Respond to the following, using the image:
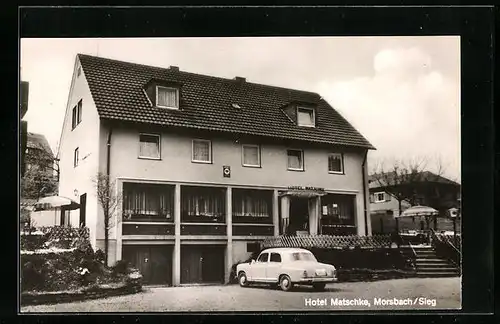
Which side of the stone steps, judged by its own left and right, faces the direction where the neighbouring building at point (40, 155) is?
right

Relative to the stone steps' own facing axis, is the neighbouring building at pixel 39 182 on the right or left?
on its right

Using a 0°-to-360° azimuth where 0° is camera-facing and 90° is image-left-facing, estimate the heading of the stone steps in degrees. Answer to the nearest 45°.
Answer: approximately 0°

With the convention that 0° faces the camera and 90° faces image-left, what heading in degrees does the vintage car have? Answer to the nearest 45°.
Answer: approximately 135°

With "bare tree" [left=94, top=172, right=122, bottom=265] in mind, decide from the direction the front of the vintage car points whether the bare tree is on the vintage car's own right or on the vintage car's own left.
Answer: on the vintage car's own left

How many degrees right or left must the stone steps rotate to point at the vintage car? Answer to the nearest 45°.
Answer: approximately 90° to its right

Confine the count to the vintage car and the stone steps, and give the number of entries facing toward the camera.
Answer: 1

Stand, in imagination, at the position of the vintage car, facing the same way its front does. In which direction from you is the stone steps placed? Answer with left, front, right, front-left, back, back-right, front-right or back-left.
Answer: back-right
